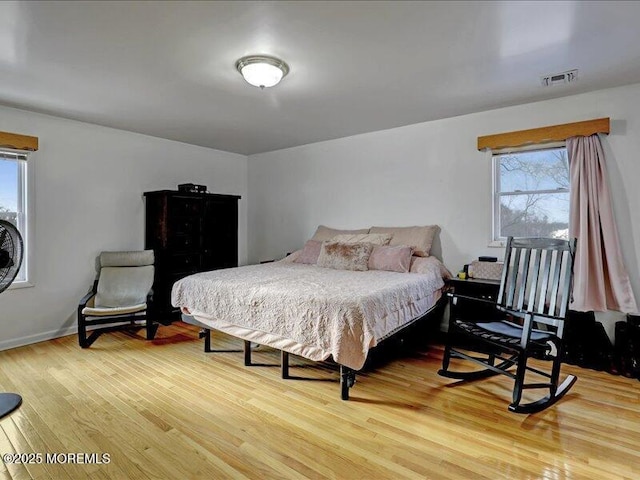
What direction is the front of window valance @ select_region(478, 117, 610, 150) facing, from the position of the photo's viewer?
facing the viewer and to the left of the viewer

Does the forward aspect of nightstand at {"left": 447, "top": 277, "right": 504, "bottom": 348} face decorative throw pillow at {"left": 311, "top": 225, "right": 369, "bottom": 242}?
no

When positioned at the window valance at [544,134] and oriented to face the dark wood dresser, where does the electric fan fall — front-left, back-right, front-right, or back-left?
front-left

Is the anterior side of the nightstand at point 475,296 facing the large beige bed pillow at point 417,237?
no

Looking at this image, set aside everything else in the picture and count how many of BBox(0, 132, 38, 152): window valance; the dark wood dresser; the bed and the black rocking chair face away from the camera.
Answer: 0

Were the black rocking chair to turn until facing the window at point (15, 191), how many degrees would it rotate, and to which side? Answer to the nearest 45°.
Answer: approximately 45° to its right

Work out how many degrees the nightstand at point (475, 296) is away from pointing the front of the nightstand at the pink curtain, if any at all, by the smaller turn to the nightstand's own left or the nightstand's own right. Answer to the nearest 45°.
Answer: approximately 135° to the nightstand's own left

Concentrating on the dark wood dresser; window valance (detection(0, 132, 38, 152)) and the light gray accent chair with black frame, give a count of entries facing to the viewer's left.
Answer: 0

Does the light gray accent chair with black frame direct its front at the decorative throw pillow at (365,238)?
no

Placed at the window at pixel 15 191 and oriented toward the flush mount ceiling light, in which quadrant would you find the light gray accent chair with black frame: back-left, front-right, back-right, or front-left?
front-left

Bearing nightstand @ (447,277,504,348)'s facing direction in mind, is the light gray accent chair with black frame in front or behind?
in front

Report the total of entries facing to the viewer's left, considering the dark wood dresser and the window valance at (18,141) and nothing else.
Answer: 0

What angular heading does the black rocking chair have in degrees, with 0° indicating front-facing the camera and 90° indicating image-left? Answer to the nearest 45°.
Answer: approximately 45°

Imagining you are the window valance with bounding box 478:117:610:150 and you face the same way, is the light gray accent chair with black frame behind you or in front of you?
in front

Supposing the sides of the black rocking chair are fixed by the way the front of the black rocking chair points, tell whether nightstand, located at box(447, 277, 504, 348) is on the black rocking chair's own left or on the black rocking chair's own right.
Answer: on the black rocking chair's own right

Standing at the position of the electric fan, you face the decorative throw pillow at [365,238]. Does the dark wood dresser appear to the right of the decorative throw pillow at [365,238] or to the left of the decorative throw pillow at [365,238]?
left
